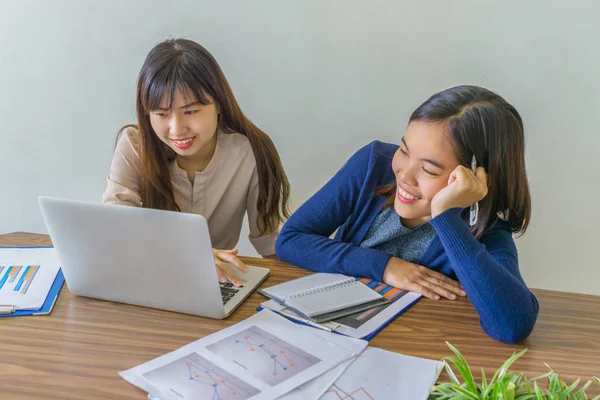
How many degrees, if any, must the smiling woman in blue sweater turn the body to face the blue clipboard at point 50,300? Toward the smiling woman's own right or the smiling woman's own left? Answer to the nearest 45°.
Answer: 0° — they already face it

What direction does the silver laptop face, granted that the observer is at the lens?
facing away from the viewer and to the right of the viewer

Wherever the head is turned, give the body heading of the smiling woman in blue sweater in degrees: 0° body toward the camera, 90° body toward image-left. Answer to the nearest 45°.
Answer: approximately 45°
